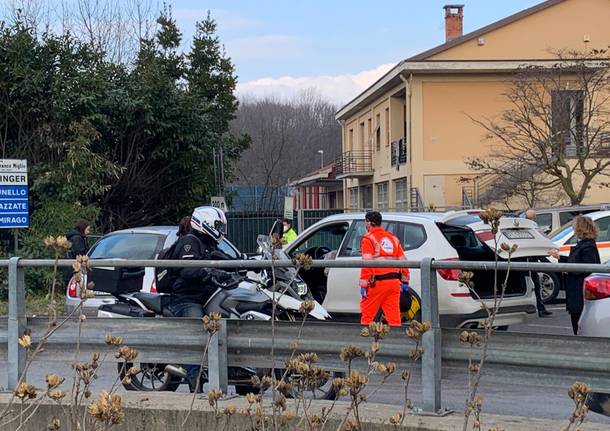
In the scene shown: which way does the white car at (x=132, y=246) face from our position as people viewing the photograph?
facing away from the viewer and to the right of the viewer

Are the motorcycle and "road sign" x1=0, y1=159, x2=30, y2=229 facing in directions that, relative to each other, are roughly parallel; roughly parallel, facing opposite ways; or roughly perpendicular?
roughly perpendicular

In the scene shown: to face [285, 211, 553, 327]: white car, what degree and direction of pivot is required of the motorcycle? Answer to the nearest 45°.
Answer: approximately 45° to its left

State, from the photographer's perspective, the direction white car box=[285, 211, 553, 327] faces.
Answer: facing away from the viewer and to the left of the viewer

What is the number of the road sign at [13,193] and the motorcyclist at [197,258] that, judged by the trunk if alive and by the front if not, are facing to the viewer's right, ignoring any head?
1

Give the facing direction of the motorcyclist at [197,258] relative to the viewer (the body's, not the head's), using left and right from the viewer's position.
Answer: facing to the right of the viewer

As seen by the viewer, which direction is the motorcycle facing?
to the viewer's right

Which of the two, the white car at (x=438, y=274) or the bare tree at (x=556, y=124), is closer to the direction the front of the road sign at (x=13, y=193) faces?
the white car

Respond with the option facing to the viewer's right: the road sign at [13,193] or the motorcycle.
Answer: the motorcycle

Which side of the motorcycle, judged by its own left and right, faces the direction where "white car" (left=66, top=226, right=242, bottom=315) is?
left

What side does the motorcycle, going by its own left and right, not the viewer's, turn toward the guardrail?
right

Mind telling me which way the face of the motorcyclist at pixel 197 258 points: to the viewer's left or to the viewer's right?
to the viewer's right

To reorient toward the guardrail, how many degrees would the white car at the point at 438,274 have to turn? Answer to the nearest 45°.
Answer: approximately 135° to its left

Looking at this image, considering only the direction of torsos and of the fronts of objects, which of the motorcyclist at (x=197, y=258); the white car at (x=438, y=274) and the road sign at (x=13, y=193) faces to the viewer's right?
the motorcyclist

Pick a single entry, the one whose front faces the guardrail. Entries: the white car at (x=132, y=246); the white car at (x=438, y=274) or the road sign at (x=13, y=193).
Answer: the road sign
